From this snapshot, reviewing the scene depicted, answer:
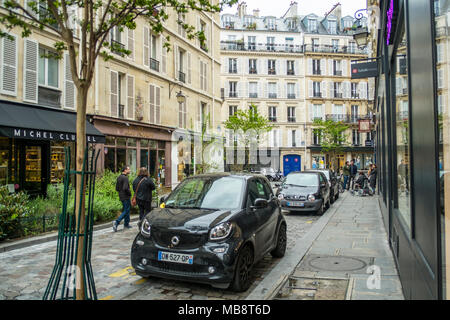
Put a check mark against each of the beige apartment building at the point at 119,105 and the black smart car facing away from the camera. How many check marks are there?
0

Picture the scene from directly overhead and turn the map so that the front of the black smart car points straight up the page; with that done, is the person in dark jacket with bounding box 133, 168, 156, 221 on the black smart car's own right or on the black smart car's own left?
on the black smart car's own right

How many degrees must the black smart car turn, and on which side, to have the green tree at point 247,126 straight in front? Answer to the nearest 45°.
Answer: approximately 135° to its right

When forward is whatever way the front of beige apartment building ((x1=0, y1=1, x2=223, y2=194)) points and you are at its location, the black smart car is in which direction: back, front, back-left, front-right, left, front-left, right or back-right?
front-right

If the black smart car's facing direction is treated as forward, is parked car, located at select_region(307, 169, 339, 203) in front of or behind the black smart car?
behind

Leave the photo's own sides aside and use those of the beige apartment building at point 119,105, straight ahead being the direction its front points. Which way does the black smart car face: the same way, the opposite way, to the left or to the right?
to the right

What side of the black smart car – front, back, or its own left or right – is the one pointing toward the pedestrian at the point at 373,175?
back

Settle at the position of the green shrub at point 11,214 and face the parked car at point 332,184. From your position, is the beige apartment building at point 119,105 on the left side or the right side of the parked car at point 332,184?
left

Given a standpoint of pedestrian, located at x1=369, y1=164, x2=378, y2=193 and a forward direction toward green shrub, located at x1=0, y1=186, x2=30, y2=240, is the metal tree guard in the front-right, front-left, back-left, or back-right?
front-left

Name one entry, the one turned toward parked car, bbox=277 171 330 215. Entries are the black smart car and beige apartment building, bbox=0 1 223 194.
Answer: the beige apartment building

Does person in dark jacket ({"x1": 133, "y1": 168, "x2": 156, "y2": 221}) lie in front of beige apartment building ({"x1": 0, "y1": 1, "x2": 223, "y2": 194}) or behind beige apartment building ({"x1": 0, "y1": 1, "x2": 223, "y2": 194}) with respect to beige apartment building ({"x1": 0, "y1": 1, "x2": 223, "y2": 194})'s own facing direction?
in front
